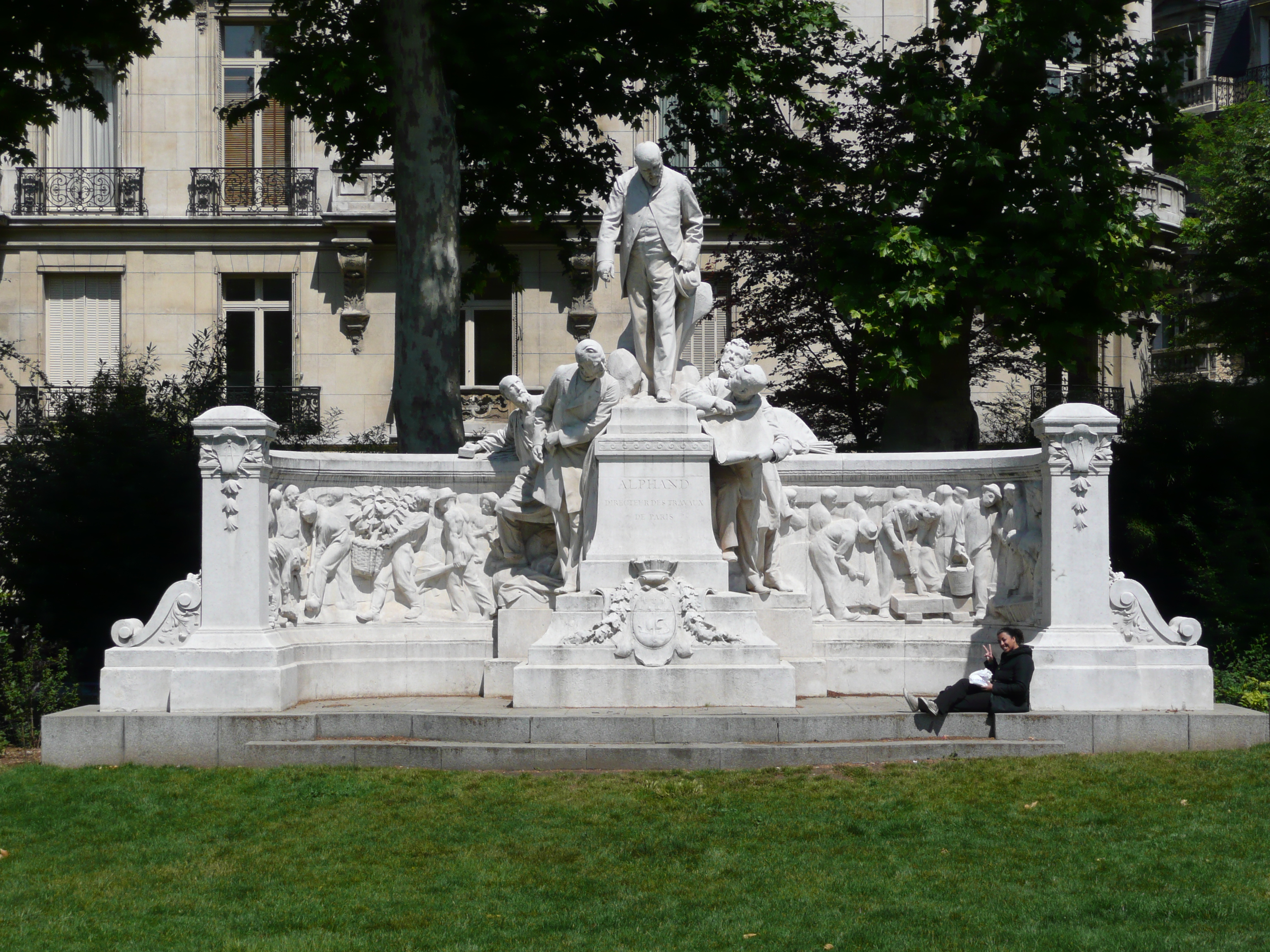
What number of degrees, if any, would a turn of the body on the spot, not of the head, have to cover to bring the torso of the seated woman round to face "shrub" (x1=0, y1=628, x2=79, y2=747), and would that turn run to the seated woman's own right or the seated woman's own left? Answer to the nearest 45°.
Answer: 0° — they already face it

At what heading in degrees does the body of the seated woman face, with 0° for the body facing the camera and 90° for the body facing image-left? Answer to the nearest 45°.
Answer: approximately 90°

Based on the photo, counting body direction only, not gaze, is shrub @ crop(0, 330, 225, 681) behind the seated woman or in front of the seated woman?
in front
